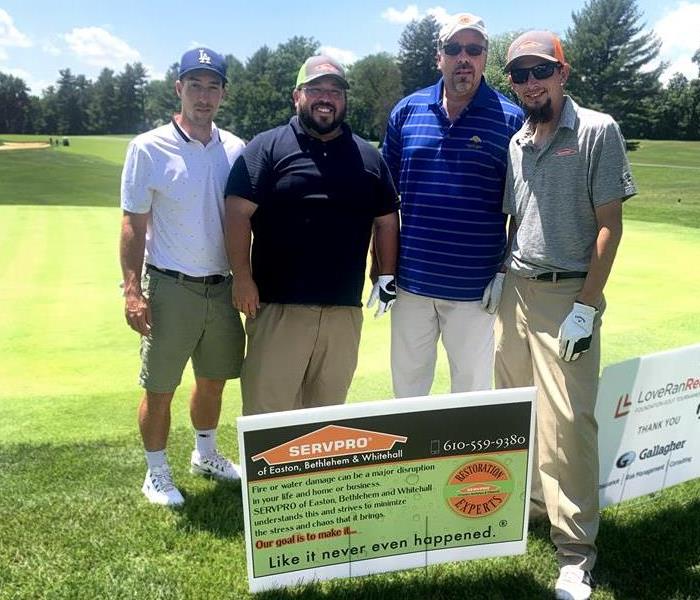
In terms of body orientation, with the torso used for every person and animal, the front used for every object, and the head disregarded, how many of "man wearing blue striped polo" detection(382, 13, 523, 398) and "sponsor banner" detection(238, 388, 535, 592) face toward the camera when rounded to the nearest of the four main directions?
2

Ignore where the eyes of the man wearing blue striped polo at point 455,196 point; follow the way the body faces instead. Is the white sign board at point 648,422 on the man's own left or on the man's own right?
on the man's own left

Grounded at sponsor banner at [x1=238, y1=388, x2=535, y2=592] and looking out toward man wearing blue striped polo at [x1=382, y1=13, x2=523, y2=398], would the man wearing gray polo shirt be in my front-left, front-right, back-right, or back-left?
front-right

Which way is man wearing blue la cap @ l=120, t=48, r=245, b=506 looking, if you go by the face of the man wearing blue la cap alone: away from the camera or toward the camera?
toward the camera

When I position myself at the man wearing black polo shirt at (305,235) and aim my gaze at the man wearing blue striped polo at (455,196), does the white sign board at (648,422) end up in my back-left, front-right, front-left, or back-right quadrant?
front-right

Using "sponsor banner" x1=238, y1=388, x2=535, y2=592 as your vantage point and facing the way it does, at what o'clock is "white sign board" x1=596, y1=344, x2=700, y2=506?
The white sign board is roughly at 8 o'clock from the sponsor banner.

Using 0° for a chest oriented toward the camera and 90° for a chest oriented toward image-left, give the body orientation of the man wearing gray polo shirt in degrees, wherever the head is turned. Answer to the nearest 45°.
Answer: approximately 45°

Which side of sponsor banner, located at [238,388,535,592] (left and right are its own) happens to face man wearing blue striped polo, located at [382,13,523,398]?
back

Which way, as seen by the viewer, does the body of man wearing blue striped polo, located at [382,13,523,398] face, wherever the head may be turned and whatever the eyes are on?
toward the camera

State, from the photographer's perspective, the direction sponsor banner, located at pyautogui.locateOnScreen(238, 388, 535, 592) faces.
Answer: facing the viewer

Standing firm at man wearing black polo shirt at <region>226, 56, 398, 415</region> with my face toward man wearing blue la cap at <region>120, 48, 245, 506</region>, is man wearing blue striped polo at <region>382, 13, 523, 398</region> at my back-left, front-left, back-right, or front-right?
back-right
